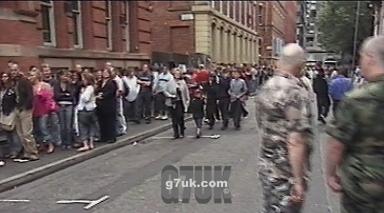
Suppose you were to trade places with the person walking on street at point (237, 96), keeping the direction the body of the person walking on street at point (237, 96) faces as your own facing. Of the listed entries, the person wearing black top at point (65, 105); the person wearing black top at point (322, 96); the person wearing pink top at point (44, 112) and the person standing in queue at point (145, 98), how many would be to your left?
1

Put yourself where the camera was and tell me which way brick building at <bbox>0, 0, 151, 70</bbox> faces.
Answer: facing the viewer and to the right of the viewer

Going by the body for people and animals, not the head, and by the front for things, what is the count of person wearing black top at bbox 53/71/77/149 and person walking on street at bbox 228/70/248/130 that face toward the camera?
2

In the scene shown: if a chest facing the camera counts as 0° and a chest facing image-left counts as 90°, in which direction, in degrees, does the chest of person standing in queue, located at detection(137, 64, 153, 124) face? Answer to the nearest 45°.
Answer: approximately 45°

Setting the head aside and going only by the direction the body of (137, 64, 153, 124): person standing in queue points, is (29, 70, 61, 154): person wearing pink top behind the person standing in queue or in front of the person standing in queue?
in front

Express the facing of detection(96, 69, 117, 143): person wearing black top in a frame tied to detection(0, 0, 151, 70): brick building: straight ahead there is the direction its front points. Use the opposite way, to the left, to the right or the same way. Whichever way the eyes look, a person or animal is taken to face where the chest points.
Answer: to the right

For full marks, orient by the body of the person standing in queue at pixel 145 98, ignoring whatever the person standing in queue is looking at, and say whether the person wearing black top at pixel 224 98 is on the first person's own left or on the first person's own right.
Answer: on the first person's own left

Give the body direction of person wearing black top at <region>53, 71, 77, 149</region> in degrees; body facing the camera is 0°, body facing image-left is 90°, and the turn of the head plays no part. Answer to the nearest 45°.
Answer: approximately 0°

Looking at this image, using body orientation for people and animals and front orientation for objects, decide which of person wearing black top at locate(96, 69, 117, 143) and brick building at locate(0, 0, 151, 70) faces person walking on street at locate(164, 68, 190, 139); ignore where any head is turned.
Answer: the brick building

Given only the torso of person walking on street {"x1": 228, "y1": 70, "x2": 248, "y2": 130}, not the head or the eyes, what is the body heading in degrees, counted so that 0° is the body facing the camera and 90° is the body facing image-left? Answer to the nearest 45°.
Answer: approximately 0°

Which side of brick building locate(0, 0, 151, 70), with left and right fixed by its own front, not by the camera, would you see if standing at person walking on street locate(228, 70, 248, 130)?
front

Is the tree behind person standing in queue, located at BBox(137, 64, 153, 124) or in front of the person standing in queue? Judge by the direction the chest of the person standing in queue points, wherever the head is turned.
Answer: behind
